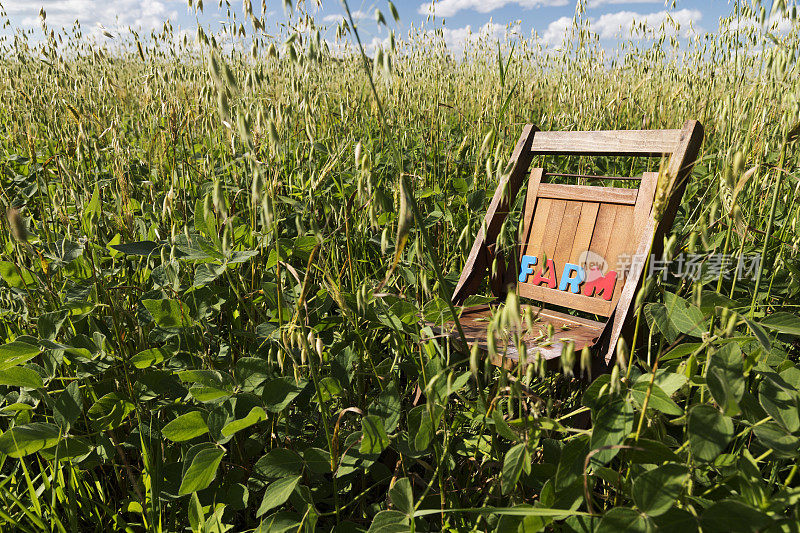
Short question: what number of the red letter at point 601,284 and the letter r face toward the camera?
2

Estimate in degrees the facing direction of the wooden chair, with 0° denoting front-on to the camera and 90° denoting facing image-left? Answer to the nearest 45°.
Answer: approximately 45°
